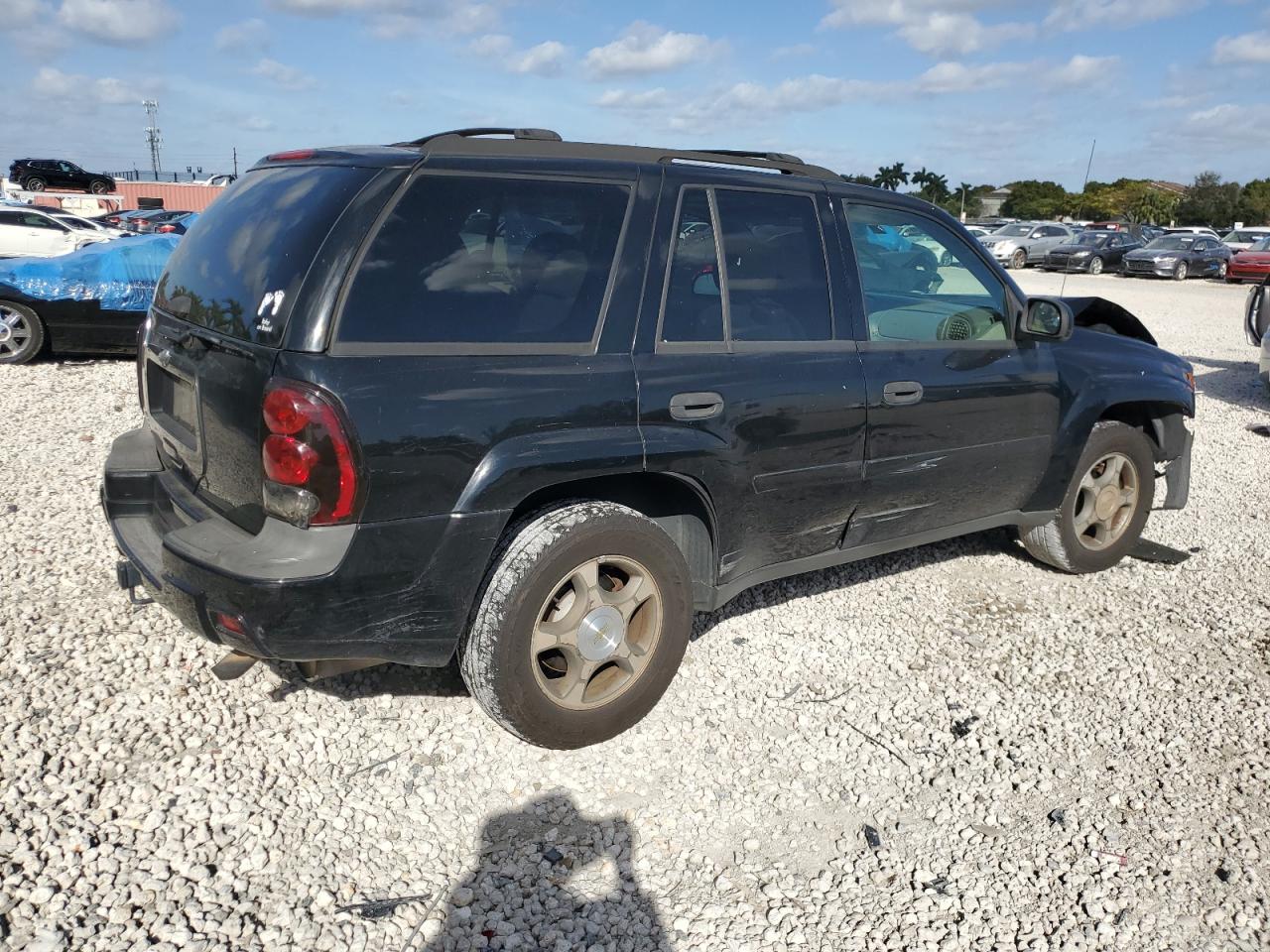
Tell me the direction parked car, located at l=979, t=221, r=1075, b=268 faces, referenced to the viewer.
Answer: facing the viewer and to the left of the viewer

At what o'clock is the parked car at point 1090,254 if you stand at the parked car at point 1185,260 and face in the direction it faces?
the parked car at point 1090,254 is roughly at 2 o'clock from the parked car at point 1185,260.

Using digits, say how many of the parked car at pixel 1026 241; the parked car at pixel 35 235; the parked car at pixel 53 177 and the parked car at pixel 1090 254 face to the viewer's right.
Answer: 2

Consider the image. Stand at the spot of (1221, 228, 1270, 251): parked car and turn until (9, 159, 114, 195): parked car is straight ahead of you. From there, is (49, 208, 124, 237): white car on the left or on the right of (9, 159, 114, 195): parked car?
left

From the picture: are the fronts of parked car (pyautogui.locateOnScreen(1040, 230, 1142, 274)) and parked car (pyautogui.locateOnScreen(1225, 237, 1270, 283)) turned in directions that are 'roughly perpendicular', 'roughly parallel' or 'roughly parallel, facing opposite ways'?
roughly parallel

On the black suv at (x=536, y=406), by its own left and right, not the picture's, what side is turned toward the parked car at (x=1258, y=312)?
front

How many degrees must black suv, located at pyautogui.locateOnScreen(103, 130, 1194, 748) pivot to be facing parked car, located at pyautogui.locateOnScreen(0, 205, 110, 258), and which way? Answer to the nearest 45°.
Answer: approximately 90° to its left

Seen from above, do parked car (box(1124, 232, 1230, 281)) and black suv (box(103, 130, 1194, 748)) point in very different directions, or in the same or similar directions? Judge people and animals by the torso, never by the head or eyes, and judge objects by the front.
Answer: very different directions

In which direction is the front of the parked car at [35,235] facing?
to the viewer's right

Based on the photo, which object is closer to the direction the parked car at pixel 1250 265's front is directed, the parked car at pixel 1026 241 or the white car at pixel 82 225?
the white car

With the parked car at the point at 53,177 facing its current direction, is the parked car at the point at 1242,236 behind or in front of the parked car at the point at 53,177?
in front

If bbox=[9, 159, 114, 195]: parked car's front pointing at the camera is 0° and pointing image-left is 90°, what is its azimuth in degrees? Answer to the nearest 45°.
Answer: approximately 270°

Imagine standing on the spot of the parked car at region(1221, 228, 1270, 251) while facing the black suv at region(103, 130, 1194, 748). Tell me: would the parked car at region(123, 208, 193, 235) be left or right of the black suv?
right
